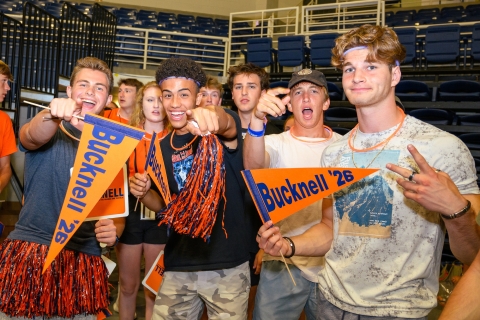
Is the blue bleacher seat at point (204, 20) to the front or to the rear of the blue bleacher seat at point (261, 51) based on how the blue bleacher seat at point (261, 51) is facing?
to the rear

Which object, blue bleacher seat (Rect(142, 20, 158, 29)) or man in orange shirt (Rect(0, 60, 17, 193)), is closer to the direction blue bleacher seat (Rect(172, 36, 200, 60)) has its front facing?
the man in orange shirt

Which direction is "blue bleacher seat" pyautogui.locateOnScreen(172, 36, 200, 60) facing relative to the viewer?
toward the camera

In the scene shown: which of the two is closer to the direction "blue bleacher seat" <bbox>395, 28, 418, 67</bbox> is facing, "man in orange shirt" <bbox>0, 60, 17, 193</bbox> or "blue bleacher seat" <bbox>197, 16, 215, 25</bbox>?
the man in orange shirt

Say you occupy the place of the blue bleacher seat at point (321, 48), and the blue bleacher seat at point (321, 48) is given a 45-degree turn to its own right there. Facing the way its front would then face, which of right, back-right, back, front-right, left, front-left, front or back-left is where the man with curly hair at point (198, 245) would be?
front-left

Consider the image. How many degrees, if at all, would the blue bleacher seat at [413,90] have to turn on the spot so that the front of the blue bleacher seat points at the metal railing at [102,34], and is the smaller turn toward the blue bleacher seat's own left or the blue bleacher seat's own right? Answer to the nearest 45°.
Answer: approximately 90° to the blue bleacher seat's own right

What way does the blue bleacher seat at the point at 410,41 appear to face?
toward the camera

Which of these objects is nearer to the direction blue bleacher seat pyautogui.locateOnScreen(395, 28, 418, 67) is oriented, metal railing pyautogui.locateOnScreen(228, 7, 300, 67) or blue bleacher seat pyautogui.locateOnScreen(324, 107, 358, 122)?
the blue bleacher seat

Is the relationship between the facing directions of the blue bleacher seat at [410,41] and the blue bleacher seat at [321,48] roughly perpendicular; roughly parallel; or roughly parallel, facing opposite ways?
roughly parallel

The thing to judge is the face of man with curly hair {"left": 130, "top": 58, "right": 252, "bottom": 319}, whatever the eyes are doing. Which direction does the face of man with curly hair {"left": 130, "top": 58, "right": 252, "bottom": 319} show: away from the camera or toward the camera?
toward the camera

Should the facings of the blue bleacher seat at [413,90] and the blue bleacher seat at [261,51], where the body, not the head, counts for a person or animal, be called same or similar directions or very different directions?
same or similar directions

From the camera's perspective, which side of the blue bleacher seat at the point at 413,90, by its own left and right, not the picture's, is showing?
front

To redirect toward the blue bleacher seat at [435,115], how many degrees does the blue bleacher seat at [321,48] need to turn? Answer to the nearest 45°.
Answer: approximately 45° to its left
